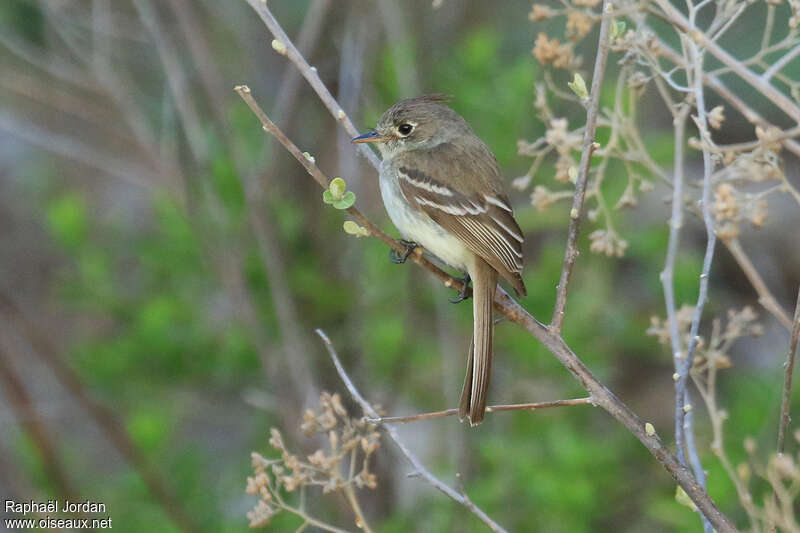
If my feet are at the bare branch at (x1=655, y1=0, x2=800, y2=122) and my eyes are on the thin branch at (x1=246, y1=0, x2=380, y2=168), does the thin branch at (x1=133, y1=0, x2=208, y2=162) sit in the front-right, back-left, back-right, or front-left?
front-right

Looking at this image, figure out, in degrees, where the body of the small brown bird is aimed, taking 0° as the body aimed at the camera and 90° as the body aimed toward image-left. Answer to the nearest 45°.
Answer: approximately 90°

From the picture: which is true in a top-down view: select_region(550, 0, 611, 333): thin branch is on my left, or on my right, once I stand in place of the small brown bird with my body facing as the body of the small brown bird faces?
on my left

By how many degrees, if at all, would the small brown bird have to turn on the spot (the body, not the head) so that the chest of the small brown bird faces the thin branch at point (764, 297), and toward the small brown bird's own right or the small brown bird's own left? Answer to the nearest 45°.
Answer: approximately 135° to the small brown bird's own left

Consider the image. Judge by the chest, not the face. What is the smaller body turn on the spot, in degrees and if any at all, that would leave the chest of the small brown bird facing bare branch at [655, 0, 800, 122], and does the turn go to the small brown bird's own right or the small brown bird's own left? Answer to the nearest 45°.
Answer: approximately 135° to the small brown bird's own left

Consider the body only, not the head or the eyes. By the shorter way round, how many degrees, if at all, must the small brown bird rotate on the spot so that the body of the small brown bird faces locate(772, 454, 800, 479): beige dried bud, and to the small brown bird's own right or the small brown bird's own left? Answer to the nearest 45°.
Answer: approximately 135° to the small brown bird's own left

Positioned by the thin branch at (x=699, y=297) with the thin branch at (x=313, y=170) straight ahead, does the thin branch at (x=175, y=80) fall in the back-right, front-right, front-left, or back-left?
front-right

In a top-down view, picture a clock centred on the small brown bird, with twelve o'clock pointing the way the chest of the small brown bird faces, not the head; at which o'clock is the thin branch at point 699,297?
The thin branch is roughly at 8 o'clock from the small brown bird.
